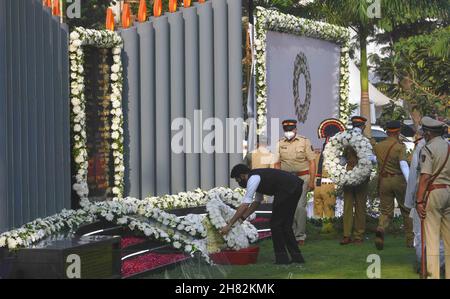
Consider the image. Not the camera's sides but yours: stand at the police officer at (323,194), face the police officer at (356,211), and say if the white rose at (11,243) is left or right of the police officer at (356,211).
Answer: right

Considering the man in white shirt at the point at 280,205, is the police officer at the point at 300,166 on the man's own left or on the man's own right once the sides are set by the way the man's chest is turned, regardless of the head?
on the man's own right

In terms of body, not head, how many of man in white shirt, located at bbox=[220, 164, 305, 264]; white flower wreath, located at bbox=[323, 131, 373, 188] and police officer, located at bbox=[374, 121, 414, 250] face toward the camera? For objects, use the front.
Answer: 1

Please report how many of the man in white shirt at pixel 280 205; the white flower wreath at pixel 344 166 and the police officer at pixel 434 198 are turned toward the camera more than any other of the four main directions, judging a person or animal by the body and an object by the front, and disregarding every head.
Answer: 1

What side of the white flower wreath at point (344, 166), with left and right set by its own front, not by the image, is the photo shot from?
front

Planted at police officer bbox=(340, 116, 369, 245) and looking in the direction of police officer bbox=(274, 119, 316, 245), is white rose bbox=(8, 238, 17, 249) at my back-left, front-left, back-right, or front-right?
front-left

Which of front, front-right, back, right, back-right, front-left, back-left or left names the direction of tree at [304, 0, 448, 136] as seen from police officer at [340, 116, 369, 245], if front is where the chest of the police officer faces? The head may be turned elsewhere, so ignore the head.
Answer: back-right

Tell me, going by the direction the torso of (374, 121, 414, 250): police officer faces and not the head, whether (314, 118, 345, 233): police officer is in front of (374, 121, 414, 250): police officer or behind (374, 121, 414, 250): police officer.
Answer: in front

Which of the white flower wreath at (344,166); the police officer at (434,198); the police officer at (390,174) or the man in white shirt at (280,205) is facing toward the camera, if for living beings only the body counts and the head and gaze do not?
the white flower wreath

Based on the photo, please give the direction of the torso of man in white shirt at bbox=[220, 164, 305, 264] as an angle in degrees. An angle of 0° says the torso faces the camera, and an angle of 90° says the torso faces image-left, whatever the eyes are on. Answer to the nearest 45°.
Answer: approximately 90°
